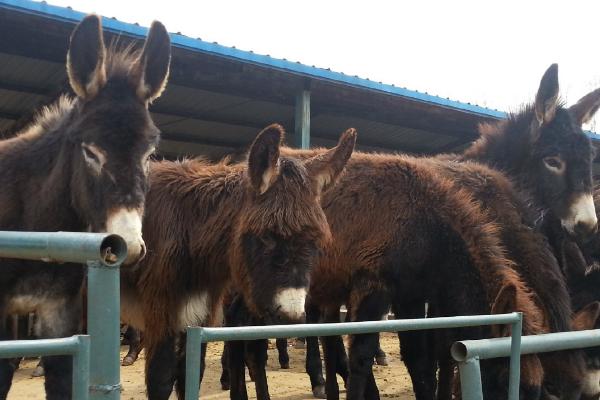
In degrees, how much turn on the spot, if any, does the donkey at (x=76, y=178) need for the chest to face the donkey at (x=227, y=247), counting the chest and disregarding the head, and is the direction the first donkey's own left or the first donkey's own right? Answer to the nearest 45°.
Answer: approximately 90° to the first donkey's own left

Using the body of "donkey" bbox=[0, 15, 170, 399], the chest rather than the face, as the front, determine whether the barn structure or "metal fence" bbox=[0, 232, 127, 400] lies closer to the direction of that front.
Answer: the metal fence

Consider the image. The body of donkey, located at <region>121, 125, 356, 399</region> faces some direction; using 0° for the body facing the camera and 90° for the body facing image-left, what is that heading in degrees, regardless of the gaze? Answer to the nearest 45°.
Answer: approximately 315°

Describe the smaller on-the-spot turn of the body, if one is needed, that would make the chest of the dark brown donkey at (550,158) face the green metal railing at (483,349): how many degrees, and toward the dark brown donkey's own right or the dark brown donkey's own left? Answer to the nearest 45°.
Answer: approximately 45° to the dark brown donkey's own right

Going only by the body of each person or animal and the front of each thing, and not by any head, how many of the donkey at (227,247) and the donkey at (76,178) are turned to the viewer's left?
0

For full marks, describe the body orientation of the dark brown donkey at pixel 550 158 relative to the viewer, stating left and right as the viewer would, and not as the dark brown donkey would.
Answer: facing the viewer and to the right of the viewer
